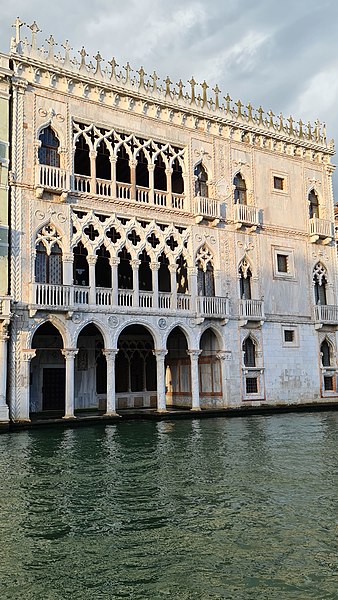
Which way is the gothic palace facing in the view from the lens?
facing the viewer and to the right of the viewer
